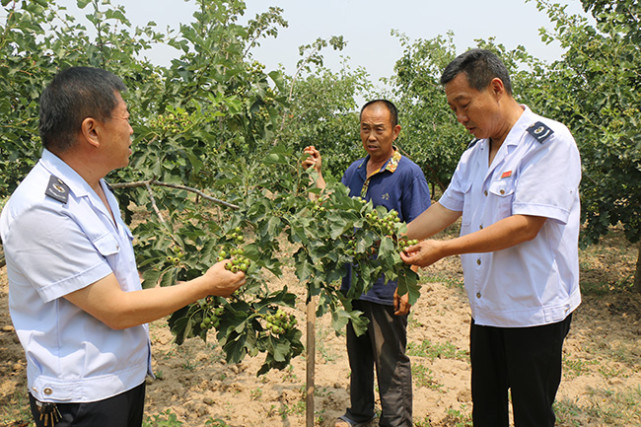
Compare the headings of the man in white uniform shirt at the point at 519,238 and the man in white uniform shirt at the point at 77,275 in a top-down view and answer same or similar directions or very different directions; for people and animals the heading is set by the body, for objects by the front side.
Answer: very different directions

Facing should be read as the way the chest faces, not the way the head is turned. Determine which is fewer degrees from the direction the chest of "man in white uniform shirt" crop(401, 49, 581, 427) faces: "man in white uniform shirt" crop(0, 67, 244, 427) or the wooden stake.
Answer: the man in white uniform shirt

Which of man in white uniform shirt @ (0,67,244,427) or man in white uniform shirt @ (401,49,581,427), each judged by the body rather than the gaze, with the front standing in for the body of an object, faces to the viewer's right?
man in white uniform shirt @ (0,67,244,427)

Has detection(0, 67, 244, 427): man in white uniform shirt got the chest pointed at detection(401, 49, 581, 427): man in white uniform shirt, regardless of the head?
yes

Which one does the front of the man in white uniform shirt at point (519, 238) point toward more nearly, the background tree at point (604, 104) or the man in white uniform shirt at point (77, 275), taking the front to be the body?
the man in white uniform shirt

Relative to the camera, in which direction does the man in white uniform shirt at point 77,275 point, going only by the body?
to the viewer's right

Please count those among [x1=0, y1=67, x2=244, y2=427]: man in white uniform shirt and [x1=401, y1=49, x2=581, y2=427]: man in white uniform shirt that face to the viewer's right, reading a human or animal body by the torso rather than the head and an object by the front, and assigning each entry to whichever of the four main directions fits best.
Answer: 1

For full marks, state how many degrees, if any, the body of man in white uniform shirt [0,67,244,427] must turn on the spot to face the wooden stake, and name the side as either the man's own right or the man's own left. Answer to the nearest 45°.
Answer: approximately 45° to the man's own left

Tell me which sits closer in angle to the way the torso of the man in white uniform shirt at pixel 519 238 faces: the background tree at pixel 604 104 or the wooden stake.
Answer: the wooden stake

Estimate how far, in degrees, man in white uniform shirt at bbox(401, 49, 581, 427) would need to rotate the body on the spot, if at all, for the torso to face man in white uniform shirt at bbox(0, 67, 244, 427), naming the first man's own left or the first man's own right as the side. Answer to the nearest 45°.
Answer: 0° — they already face them
